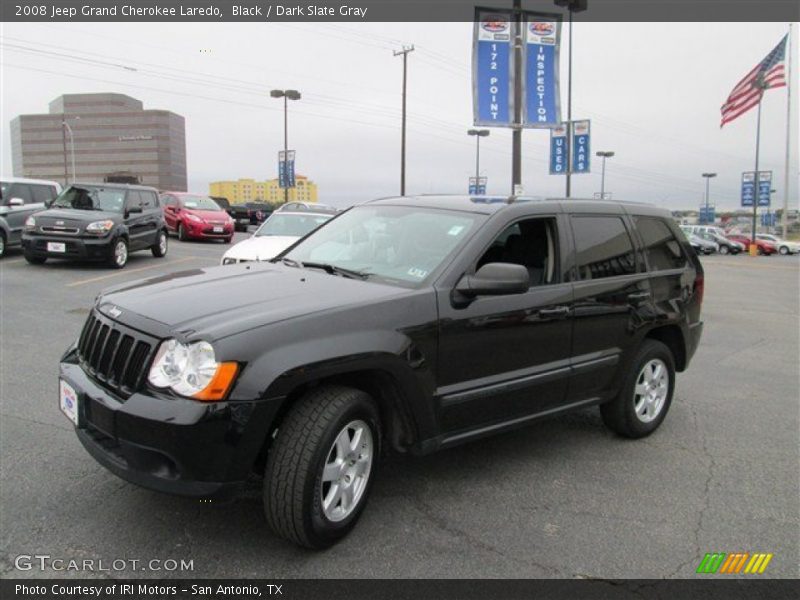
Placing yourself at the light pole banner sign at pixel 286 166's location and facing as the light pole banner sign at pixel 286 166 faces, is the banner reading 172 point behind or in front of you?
in front

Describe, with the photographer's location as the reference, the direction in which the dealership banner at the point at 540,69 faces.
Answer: facing the viewer

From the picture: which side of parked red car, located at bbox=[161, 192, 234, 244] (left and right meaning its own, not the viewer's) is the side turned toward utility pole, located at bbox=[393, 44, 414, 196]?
left

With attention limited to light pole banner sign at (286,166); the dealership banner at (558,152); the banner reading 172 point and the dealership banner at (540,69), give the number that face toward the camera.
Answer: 4

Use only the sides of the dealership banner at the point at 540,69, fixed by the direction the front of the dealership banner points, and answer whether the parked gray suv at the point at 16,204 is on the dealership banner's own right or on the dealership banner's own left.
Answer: on the dealership banner's own right

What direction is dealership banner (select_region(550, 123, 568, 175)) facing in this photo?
toward the camera

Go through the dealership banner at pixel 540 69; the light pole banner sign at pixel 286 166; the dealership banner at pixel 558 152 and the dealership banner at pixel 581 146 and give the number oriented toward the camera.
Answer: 4
